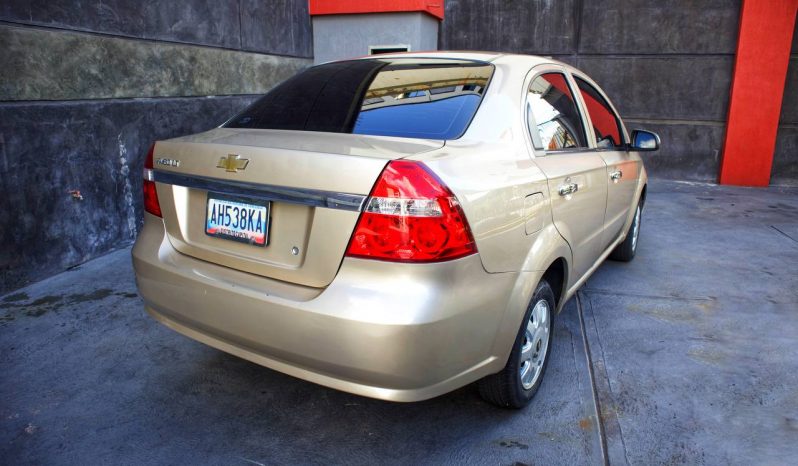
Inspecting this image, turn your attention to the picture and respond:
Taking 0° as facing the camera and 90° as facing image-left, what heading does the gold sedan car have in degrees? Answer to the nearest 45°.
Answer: approximately 225°
